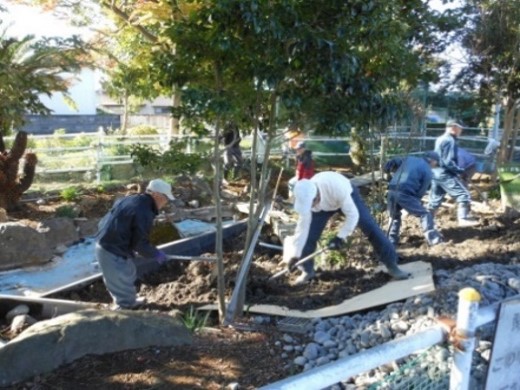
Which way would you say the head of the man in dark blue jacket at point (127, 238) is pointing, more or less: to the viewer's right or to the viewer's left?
to the viewer's right

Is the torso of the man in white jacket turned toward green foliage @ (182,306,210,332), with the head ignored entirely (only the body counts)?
yes

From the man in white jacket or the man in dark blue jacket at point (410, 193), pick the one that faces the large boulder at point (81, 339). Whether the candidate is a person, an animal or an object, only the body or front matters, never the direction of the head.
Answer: the man in white jacket

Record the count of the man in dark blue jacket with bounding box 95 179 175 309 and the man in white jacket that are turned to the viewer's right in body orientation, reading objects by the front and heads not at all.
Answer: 1

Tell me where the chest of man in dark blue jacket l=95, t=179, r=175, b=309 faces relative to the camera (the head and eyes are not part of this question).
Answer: to the viewer's right
